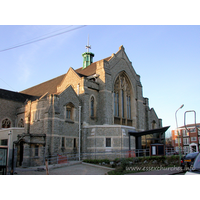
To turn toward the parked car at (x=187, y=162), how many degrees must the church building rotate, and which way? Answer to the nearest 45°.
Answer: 0° — it already faces it

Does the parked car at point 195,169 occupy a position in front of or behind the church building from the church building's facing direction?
in front

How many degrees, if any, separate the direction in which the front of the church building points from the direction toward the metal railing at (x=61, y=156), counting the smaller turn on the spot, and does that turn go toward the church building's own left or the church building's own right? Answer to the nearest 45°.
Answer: approximately 90° to the church building's own right

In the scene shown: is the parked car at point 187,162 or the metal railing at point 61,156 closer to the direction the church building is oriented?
the parked car

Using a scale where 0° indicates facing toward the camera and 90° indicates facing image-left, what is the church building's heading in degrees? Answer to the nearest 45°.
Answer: approximately 315°
